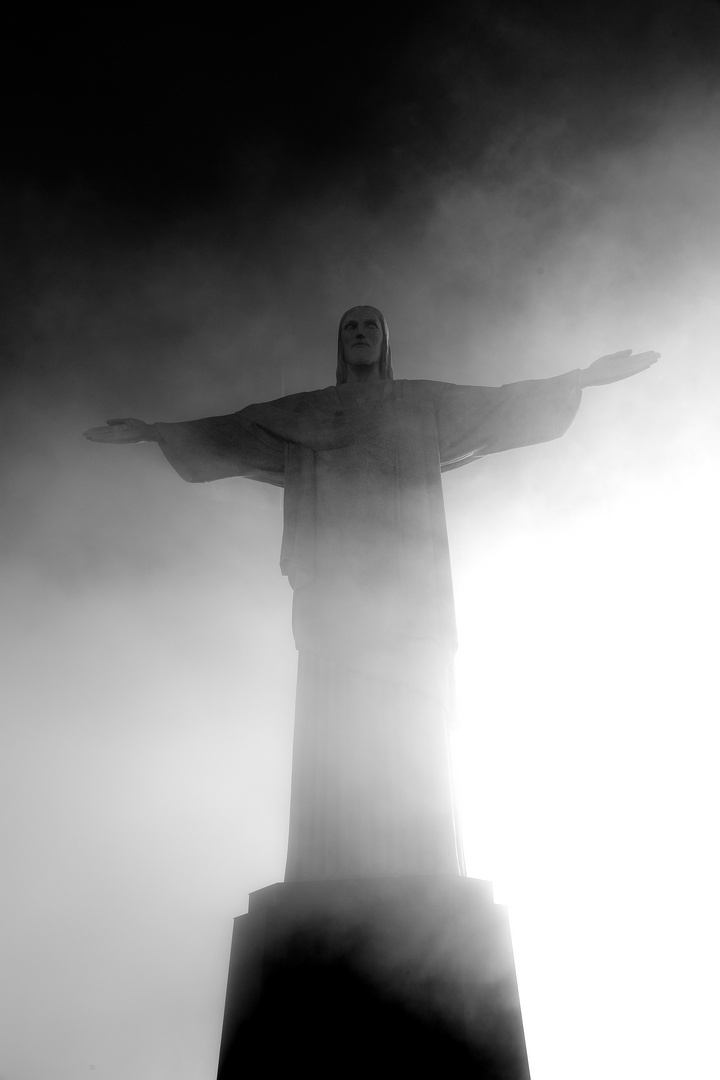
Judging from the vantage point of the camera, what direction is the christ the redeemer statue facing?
facing the viewer
